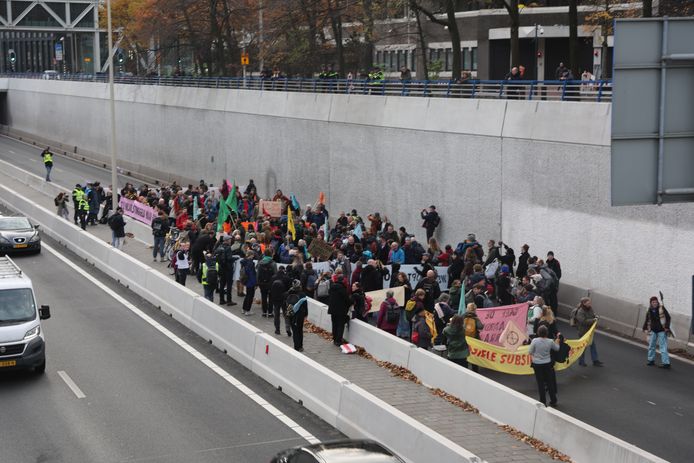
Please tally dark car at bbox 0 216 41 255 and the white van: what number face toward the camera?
2

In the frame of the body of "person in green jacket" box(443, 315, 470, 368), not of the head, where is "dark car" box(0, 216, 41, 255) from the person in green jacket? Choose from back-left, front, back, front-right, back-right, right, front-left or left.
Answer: left

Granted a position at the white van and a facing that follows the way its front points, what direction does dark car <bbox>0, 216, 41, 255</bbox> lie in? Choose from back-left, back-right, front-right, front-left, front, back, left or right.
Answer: back

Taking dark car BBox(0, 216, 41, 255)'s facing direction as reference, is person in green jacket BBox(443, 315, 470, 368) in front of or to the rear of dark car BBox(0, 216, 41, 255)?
in front

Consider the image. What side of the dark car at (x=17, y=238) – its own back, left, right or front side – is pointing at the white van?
front

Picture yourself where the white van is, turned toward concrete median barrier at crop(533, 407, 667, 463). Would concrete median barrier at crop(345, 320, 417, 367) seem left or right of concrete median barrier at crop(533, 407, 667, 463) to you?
left

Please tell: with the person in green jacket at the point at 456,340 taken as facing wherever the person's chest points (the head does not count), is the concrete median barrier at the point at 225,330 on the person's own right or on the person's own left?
on the person's own left

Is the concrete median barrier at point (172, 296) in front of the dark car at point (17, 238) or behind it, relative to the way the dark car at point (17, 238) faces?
in front

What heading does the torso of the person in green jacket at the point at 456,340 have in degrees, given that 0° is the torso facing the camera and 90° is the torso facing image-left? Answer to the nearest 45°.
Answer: approximately 225°

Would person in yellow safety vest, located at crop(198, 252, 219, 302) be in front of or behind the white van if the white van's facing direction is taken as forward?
behind

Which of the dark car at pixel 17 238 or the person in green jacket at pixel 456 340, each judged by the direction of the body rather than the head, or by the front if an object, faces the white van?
the dark car

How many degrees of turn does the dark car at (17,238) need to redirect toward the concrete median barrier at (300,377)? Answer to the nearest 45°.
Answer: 0° — it already faces it

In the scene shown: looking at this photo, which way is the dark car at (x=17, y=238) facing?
toward the camera
